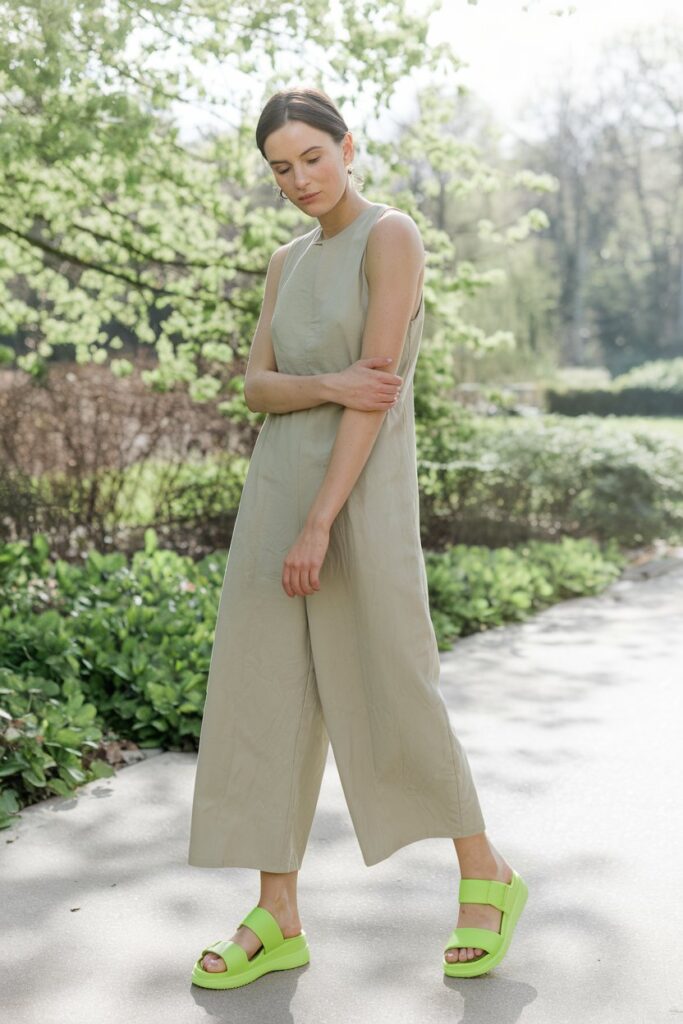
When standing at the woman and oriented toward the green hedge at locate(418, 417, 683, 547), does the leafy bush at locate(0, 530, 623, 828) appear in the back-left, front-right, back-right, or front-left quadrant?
front-left

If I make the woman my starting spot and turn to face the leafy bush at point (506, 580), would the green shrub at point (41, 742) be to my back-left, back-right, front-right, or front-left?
front-left

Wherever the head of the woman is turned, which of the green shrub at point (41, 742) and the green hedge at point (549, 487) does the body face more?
the green shrub

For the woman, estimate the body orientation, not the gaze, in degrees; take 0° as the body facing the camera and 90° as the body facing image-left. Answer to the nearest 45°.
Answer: approximately 45°

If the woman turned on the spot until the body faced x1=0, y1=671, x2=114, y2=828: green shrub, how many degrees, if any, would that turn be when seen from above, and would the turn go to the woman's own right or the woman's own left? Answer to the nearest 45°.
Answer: approximately 90° to the woman's own right

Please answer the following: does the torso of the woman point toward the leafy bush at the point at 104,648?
no

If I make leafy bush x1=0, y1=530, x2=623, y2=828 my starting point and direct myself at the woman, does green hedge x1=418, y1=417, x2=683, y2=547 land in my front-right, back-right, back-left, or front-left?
back-left

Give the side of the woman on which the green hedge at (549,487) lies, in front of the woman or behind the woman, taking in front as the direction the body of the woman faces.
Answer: behind

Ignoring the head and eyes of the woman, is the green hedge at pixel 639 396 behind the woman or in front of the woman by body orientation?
behind

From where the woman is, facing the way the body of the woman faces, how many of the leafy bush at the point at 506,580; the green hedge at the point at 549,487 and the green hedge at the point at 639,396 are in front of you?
0
